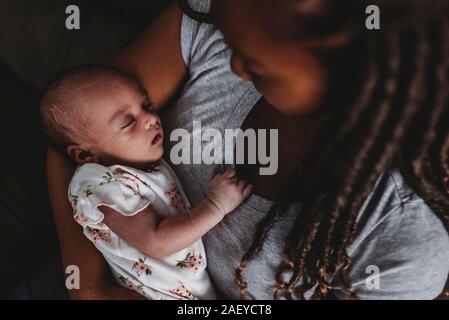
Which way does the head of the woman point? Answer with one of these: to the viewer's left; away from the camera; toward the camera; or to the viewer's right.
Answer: to the viewer's left

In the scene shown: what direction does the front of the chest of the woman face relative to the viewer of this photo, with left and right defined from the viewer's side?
facing the viewer and to the left of the viewer
